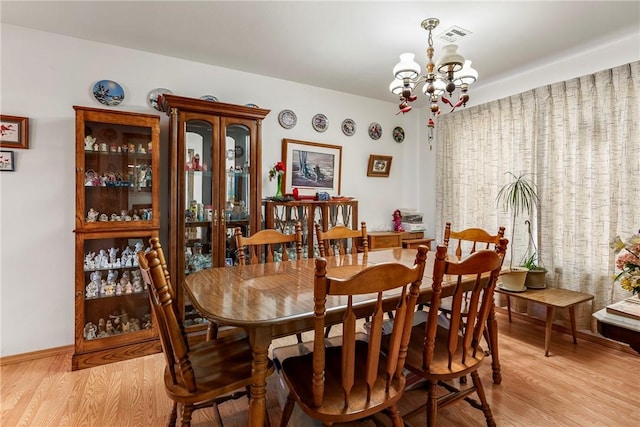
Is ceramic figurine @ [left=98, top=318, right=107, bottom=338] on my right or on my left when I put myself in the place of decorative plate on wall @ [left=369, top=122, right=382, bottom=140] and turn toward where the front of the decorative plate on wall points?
on my right

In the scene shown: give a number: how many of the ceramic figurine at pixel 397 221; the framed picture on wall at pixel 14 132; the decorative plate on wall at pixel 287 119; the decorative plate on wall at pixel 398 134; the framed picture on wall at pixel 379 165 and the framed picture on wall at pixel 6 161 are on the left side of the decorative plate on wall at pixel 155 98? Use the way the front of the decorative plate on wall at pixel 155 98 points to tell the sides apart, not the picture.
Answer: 4

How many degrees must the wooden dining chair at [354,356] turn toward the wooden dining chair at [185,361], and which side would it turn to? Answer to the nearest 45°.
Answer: approximately 45° to its left

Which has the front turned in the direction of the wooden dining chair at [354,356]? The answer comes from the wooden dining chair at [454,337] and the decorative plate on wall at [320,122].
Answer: the decorative plate on wall

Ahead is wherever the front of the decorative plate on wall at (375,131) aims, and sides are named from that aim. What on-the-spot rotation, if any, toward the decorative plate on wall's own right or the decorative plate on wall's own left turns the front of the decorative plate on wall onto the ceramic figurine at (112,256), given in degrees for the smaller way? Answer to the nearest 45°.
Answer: approximately 45° to the decorative plate on wall's own right

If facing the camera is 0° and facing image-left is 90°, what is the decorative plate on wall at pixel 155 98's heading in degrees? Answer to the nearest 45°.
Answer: approximately 0°

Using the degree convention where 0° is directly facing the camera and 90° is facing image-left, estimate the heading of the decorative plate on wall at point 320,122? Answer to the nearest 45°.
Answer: approximately 0°

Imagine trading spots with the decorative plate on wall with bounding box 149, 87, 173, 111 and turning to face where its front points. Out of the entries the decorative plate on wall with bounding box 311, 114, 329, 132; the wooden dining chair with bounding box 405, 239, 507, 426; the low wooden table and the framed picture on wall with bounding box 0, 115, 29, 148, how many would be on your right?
1

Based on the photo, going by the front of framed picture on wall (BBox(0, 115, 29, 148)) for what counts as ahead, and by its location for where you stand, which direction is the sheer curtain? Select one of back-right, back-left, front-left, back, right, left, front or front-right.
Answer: front-left
